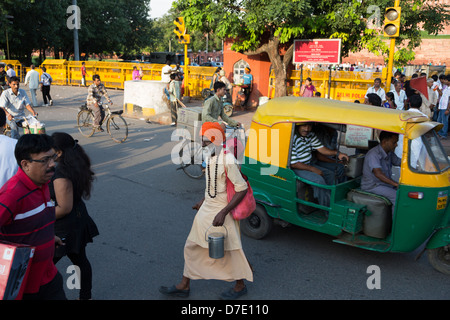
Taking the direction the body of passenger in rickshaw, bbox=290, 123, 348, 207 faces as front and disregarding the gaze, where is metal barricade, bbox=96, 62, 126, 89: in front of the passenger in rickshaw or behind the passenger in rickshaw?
behind

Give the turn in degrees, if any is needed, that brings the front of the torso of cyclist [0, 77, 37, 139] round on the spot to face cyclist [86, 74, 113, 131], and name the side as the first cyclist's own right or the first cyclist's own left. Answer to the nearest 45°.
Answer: approximately 90° to the first cyclist's own left

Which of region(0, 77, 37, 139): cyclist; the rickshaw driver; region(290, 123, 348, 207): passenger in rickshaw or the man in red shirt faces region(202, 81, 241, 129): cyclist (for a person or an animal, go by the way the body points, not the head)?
region(0, 77, 37, 139): cyclist

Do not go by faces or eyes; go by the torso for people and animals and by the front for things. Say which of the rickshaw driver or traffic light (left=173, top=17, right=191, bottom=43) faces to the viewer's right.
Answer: the rickshaw driver

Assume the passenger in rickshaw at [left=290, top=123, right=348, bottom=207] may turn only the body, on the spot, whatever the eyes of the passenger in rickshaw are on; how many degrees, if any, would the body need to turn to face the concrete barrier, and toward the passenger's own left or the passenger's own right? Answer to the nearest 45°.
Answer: approximately 180°

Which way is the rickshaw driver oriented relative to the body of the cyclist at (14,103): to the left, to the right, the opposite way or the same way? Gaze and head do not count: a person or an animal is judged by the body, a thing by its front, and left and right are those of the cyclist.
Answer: the same way

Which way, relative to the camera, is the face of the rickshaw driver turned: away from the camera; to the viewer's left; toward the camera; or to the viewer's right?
to the viewer's right

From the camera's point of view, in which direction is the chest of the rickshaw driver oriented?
to the viewer's right

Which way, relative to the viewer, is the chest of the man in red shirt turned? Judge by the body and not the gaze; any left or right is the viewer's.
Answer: facing the viewer and to the right of the viewer

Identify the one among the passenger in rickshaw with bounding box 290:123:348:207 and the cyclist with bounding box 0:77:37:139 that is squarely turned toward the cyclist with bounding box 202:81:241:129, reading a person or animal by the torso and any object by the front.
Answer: the cyclist with bounding box 0:77:37:139
